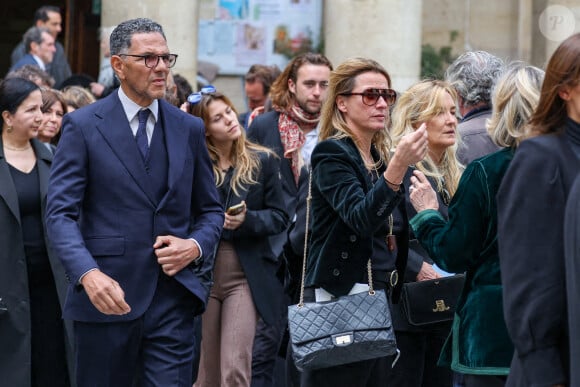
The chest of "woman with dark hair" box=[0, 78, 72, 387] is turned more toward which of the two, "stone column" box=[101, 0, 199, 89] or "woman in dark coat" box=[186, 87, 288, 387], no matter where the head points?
the woman in dark coat

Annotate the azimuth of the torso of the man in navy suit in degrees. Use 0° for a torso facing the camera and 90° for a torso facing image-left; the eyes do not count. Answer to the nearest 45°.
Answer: approximately 315°

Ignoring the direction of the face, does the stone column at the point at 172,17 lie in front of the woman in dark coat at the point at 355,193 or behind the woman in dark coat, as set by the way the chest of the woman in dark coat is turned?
behind

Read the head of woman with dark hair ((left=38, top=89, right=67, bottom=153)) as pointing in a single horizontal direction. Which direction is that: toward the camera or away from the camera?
toward the camera

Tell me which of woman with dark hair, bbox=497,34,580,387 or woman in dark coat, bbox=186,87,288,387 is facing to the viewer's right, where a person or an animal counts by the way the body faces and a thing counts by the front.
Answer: the woman with dark hair

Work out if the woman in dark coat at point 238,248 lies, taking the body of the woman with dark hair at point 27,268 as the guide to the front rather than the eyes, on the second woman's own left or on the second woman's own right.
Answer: on the second woman's own left

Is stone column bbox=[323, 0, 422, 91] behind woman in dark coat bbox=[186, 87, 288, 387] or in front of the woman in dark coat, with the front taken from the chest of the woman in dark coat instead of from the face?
behind

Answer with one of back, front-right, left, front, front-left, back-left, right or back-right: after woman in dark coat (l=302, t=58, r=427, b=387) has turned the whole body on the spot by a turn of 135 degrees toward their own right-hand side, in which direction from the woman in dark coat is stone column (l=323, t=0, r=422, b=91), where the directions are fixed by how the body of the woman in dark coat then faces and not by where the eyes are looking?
right

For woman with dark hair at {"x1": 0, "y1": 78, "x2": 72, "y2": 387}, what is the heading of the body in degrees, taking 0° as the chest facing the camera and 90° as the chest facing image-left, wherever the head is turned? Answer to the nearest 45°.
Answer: approximately 315°
